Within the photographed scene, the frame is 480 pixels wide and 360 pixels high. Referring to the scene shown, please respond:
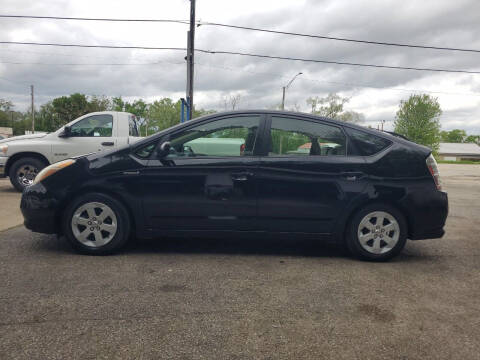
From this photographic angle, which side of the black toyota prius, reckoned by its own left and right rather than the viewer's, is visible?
left

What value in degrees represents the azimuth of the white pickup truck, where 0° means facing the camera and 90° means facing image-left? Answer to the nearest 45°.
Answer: approximately 90°

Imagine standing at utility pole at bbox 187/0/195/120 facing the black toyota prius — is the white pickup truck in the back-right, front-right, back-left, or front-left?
front-right

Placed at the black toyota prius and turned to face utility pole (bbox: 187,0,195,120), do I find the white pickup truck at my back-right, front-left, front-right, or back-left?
front-left

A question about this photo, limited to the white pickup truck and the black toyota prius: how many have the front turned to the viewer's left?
2

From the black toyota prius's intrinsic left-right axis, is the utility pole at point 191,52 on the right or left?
on its right

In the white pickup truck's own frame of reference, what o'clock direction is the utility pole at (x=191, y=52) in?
The utility pole is roughly at 4 o'clock from the white pickup truck.

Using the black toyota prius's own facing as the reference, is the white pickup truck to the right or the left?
on its right

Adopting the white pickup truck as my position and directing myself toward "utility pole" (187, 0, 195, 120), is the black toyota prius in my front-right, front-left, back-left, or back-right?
back-right
